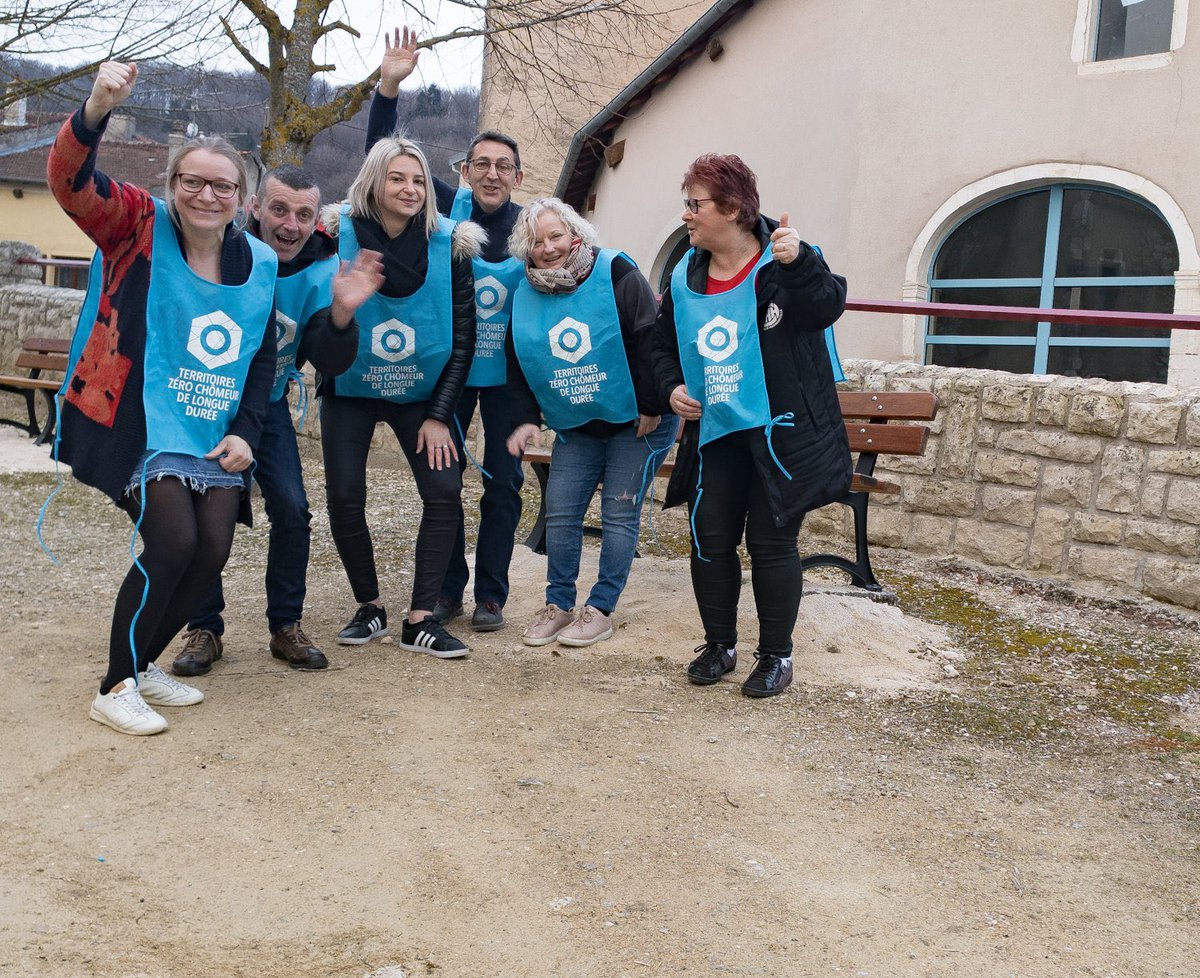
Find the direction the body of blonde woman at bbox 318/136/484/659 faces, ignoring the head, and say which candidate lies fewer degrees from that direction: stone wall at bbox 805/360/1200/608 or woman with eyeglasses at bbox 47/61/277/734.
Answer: the woman with eyeglasses

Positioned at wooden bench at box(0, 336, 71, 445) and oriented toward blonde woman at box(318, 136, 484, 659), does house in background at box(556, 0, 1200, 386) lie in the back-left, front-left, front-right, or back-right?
front-left

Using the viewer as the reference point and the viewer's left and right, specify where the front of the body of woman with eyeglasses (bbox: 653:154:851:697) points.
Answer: facing the viewer and to the left of the viewer

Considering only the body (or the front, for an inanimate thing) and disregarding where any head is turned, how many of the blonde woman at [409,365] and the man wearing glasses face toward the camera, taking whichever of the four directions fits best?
2

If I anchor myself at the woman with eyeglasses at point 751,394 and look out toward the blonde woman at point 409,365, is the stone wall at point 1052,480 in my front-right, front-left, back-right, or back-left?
back-right

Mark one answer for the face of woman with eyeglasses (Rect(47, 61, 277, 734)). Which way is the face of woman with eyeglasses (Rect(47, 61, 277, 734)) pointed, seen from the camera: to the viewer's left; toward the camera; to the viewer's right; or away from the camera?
toward the camera

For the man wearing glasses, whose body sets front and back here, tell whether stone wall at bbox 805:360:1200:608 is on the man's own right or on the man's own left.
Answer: on the man's own left

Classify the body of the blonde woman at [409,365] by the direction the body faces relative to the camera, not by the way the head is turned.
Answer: toward the camera

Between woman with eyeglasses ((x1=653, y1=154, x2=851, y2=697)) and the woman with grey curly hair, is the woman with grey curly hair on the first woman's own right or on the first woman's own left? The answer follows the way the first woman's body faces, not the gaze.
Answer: on the first woman's own right

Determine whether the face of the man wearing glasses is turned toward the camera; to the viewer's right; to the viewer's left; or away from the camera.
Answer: toward the camera

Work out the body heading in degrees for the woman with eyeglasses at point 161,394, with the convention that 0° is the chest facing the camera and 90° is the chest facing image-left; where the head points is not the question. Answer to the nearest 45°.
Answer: approximately 315°

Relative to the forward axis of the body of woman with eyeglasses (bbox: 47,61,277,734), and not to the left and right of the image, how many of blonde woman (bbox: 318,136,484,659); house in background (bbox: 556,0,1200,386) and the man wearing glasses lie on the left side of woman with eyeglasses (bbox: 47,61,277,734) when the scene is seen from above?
3

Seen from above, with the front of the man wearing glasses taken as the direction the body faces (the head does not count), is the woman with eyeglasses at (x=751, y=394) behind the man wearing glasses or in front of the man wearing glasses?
in front

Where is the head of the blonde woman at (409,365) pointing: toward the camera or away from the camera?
toward the camera
